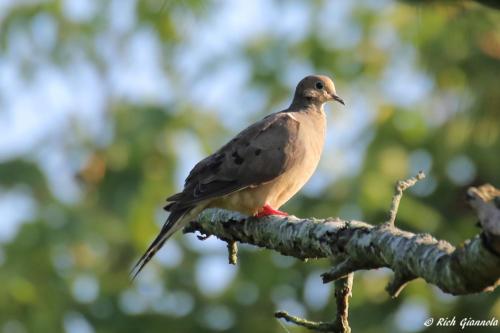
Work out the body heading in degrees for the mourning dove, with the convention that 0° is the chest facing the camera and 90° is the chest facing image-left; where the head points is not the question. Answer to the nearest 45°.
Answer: approximately 270°

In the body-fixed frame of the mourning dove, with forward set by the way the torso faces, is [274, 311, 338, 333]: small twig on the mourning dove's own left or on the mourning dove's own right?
on the mourning dove's own right
